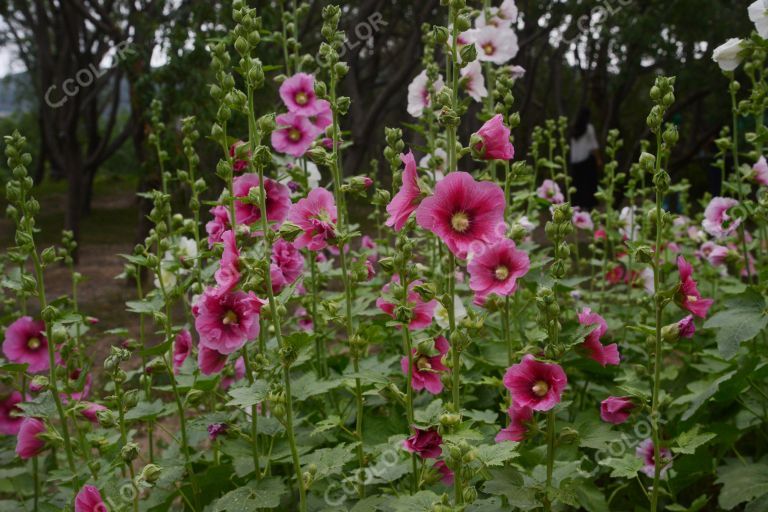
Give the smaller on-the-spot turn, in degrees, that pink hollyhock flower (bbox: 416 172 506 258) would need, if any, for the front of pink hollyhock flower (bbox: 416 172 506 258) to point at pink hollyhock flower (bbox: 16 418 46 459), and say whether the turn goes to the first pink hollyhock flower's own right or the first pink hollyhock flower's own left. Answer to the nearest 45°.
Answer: approximately 90° to the first pink hollyhock flower's own right

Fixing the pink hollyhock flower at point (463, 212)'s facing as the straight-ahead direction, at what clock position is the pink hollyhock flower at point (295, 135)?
the pink hollyhock flower at point (295, 135) is roughly at 5 o'clock from the pink hollyhock flower at point (463, 212).

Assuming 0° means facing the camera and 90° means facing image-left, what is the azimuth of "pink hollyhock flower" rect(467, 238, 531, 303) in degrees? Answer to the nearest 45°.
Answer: approximately 0°

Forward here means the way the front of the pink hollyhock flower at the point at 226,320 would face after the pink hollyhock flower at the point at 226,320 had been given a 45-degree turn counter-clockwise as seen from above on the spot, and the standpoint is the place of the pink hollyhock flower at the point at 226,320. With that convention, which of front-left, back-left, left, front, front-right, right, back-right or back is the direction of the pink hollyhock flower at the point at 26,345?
back

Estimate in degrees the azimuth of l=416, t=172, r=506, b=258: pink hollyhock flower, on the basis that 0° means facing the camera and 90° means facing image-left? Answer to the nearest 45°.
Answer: approximately 0°

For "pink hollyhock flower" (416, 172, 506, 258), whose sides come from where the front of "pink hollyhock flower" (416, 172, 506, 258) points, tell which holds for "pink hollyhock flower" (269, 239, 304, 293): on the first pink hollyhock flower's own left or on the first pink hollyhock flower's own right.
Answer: on the first pink hollyhock flower's own right
